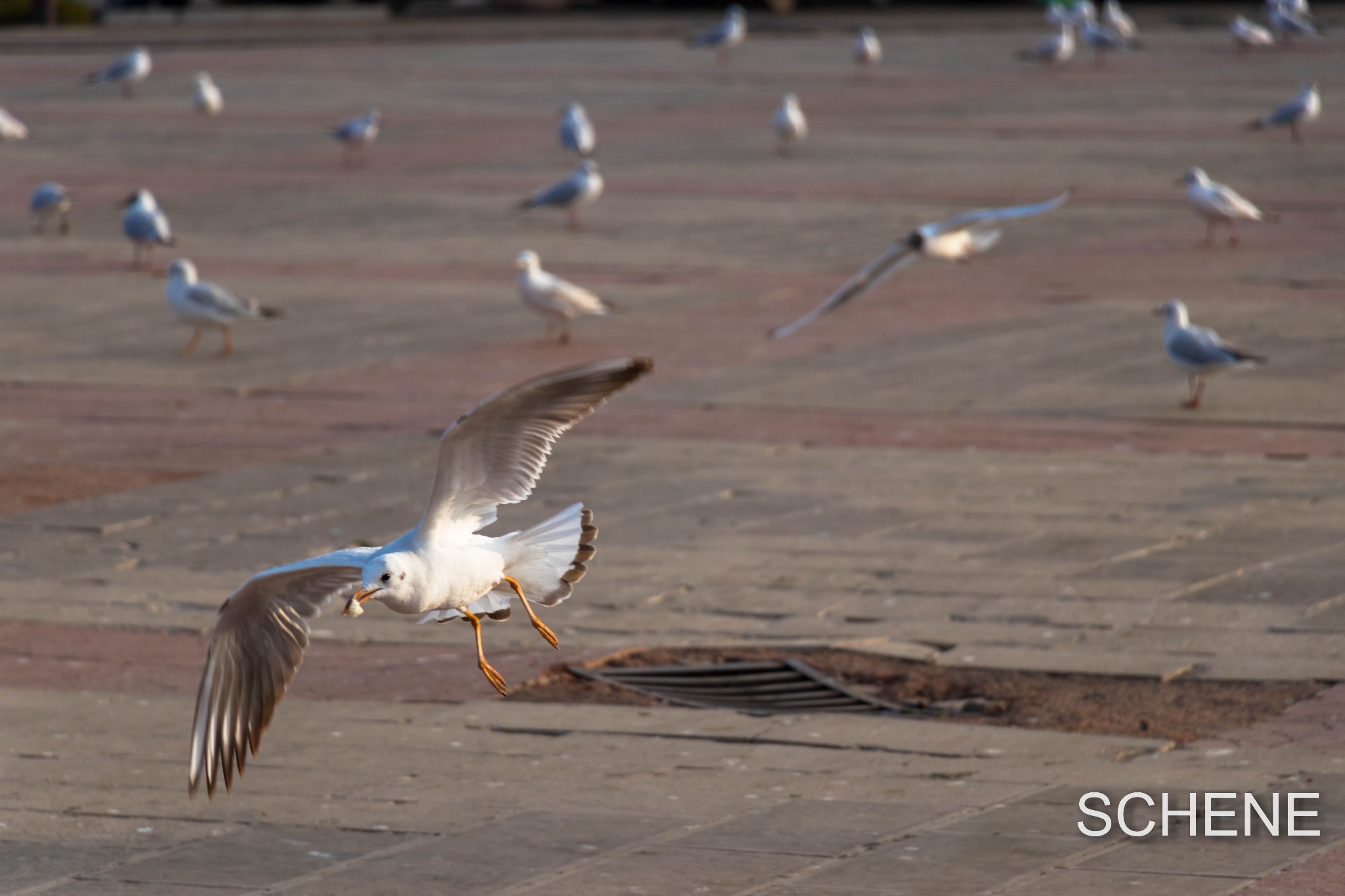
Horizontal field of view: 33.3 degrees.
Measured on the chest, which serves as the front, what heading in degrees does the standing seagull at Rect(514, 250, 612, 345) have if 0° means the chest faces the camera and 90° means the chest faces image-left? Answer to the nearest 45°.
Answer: approximately 90°

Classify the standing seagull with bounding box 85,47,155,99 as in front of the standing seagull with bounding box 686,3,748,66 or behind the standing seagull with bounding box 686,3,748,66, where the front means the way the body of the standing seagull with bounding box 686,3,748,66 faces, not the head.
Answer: behind

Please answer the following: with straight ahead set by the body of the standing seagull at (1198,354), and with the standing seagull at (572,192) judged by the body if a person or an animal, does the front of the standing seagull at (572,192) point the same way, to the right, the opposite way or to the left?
the opposite way

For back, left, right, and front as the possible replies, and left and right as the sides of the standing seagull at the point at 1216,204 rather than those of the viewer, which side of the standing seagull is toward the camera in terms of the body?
left

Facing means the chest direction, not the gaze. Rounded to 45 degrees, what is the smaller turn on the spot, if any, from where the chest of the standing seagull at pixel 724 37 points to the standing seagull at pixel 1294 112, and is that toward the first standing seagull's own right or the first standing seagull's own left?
approximately 45° to the first standing seagull's own right

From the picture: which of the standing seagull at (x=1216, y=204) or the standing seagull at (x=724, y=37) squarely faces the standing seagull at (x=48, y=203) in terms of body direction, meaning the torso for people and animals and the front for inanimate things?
the standing seagull at (x=1216, y=204)

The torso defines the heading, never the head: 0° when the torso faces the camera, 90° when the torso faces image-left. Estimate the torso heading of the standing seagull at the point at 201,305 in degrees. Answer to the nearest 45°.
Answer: approximately 90°

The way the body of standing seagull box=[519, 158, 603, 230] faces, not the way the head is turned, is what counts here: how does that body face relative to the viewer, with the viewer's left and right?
facing to the right of the viewer

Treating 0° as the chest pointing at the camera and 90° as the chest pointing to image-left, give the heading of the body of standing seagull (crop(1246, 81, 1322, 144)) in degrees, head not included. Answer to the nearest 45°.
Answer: approximately 270°

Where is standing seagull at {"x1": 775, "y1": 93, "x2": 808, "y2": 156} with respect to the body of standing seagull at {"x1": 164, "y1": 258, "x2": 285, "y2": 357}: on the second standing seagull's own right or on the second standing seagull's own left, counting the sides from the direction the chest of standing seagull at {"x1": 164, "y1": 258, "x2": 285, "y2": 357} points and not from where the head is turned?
on the second standing seagull's own right

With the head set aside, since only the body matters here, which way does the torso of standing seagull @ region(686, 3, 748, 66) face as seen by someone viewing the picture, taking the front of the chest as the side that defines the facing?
to the viewer's right

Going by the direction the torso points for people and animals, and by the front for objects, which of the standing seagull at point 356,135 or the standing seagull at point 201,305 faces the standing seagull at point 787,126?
the standing seagull at point 356,135

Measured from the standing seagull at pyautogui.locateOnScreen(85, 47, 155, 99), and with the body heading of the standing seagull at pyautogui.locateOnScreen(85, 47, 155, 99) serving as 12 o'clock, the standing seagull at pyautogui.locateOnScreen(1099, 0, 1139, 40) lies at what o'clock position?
the standing seagull at pyautogui.locateOnScreen(1099, 0, 1139, 40) is roughly at 12 o'clock from the standing seagull at pyautogui.locateOnScreen(85, 47, 155, 99).
